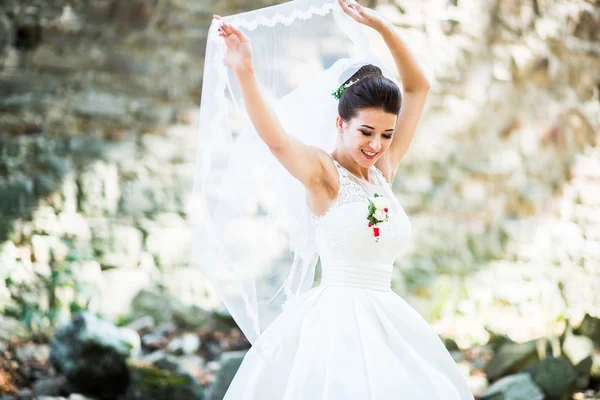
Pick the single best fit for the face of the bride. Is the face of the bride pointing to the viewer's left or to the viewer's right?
to the viewer's right

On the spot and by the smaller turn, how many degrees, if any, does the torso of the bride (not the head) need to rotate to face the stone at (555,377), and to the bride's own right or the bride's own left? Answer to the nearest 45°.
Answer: approximately 90° to the bride's own left

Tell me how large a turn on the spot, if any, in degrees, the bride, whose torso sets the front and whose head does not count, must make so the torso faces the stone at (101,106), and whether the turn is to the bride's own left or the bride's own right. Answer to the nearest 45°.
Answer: approximately 180°

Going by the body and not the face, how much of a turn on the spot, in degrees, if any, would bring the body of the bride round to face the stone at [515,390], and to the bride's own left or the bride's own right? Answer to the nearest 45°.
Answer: approximately 90° to the bride's own left

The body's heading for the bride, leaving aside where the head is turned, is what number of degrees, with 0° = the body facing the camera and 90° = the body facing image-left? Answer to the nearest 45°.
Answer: approximately 315°
